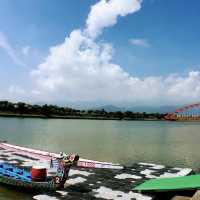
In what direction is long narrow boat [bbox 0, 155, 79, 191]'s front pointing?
to the viewer's right

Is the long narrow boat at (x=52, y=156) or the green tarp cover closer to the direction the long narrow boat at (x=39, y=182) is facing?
the green tarp cover

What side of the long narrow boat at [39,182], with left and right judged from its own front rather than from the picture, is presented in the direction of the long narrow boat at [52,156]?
left

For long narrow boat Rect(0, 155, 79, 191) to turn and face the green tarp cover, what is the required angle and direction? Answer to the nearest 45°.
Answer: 0° — it already faces it

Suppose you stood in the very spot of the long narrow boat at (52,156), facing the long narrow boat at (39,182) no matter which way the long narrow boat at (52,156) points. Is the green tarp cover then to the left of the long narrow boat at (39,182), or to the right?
left
